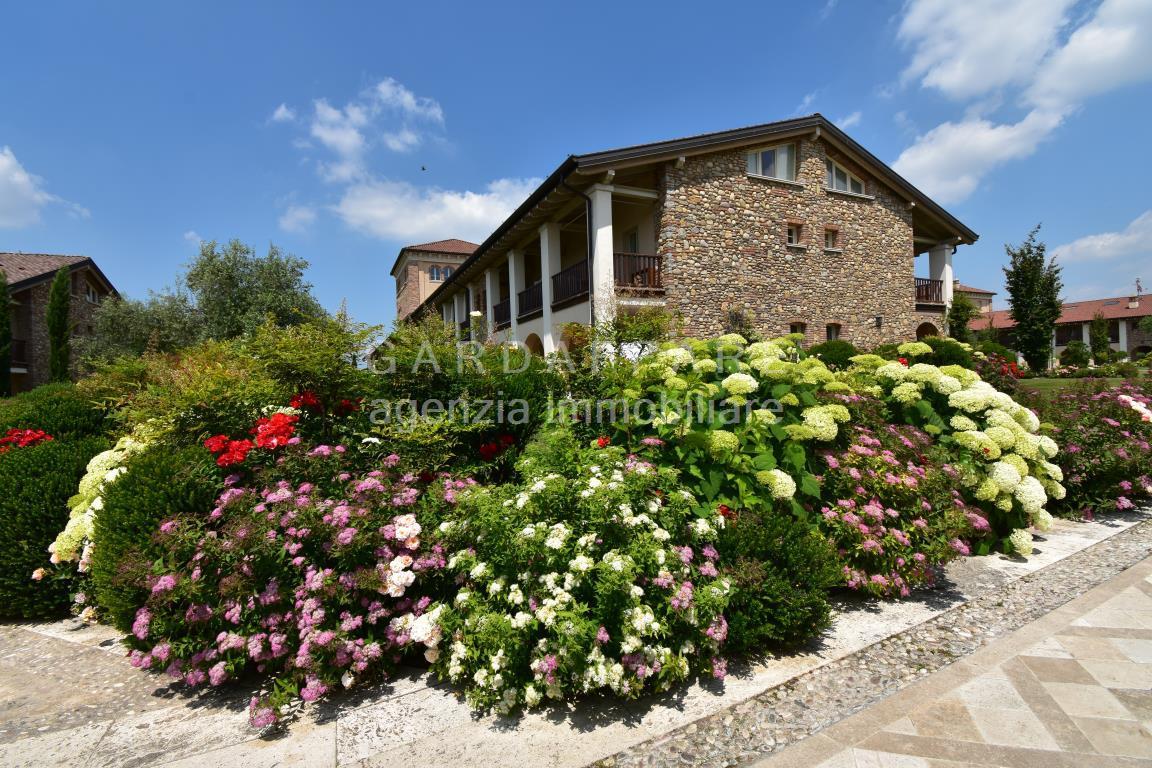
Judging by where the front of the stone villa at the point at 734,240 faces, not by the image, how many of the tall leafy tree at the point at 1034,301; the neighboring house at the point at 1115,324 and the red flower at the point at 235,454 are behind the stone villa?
2

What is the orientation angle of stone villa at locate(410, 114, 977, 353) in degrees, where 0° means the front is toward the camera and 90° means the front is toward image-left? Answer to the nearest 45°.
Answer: approximately 45°

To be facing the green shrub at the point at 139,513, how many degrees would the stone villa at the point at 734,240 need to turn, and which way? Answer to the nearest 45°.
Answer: approximately 45° to its left

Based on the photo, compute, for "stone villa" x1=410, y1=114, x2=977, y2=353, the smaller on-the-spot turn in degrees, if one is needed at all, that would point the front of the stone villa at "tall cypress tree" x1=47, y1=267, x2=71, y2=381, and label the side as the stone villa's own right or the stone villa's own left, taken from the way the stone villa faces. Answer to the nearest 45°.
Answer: approximately 45° to the stone villa's own right

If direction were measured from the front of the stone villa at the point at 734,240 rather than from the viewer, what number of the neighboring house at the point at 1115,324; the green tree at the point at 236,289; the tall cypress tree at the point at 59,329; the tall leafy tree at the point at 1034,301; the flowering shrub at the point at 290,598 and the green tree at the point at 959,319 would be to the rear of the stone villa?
3

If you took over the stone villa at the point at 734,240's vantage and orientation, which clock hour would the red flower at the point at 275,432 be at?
The red flower is roughly at 11 o'clock from the stone villa.

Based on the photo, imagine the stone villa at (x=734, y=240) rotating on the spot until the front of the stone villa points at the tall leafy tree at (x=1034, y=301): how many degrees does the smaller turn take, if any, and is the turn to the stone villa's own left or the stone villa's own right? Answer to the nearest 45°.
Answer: approximately 180°

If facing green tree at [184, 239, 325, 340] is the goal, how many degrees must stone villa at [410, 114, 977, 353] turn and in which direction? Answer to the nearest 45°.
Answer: approximately 45° to its right

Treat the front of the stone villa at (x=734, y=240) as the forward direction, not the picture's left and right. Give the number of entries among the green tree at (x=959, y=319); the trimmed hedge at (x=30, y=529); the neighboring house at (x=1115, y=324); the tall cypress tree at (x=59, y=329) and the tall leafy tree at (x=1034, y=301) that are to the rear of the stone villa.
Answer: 3

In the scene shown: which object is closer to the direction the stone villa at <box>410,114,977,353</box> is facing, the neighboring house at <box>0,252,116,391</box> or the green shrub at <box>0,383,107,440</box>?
the green shrub

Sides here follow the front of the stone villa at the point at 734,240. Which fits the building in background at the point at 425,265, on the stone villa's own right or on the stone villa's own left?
on the stone villa's own right

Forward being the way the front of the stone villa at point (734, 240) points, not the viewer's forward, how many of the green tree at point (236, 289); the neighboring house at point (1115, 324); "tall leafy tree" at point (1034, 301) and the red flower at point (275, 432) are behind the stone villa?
2

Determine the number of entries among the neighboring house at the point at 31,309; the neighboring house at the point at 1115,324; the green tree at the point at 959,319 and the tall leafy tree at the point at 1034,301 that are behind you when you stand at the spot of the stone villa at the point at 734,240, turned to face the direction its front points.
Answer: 3

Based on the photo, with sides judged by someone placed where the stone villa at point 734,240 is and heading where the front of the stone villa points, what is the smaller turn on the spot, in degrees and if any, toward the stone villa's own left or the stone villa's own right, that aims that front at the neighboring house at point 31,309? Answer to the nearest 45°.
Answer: approximately 45° to the stone villa's own right
